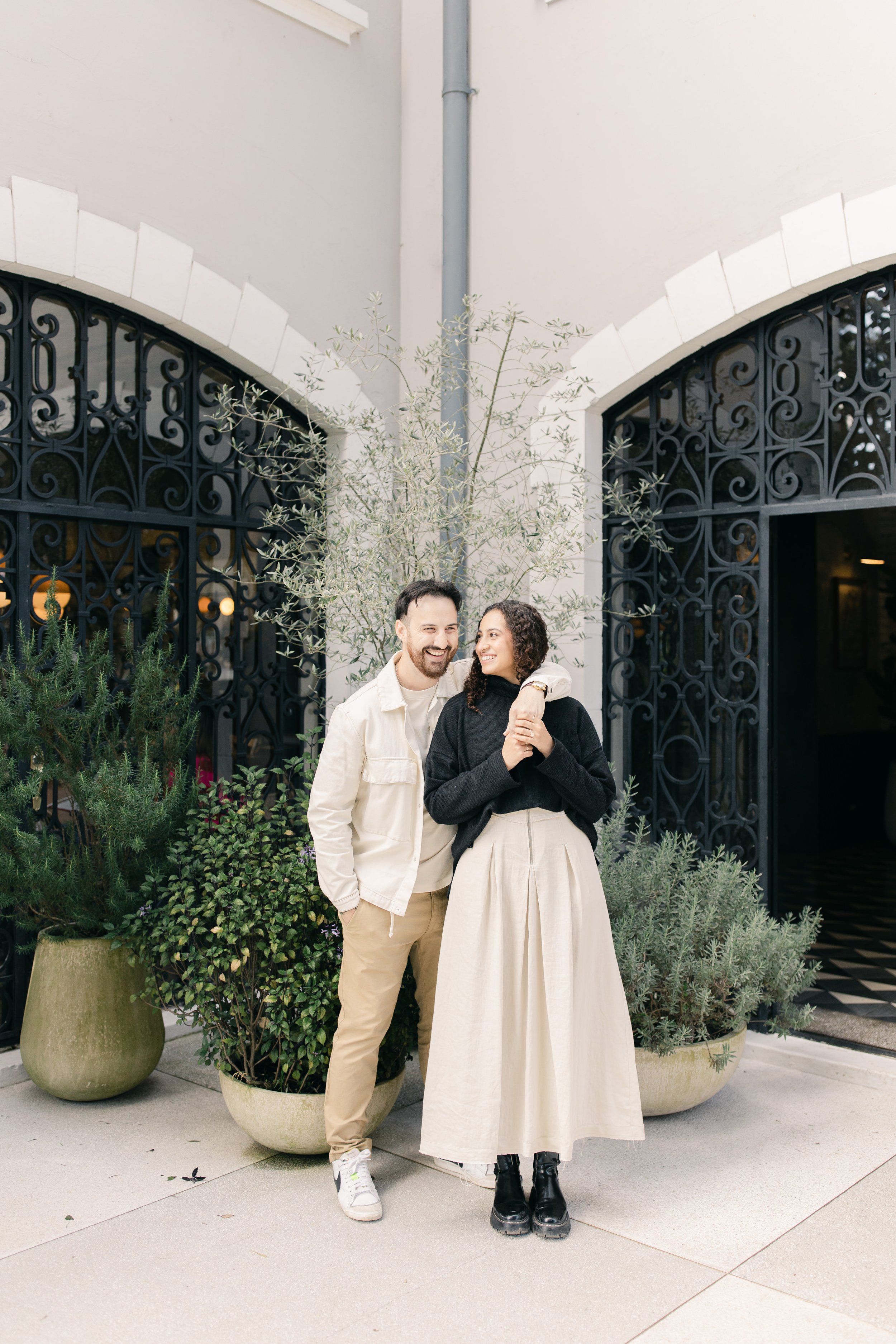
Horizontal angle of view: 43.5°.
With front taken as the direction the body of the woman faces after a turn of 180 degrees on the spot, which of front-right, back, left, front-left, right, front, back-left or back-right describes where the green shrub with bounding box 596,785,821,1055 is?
front-right

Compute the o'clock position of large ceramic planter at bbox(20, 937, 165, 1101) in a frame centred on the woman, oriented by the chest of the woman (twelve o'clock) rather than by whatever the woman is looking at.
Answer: The large ceramic planter is roughly at 4 o'clock from the woman.

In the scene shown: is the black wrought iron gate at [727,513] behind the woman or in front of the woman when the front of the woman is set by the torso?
behind

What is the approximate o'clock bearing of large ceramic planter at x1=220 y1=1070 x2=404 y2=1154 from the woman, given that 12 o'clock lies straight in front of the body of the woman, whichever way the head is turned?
The large ceramic planter is roughly at 4 o'clock from the woman.

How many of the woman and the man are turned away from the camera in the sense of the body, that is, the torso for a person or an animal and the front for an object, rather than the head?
0

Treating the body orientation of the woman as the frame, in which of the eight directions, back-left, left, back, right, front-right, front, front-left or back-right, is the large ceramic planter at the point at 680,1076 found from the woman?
back-left

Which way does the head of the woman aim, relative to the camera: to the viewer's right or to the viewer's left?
to the viewer's left

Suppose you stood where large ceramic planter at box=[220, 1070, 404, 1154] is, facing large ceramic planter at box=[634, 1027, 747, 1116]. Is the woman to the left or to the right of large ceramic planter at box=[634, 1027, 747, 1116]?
right

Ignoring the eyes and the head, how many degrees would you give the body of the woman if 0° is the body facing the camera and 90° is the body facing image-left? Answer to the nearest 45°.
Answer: approximately 0°

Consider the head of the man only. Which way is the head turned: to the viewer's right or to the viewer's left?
to the viewer's right

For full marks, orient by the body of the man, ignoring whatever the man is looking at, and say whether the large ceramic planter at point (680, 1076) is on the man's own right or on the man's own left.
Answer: on the man's own left
